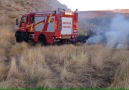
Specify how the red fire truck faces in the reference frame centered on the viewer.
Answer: facing away from the viewer and to the left of the viewer
